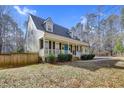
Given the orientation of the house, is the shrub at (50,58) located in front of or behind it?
in front

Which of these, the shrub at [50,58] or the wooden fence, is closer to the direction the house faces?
the shrub

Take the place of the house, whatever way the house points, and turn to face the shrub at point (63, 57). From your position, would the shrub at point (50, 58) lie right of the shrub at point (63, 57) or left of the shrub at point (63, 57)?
right

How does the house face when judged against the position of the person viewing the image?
facing the viewer and to the right of the viewer

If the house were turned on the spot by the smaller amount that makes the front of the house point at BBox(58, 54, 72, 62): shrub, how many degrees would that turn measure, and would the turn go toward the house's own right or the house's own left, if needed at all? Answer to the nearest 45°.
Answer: approximately 45° to the house's own left

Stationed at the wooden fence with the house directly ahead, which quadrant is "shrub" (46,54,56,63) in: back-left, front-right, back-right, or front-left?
front-right
